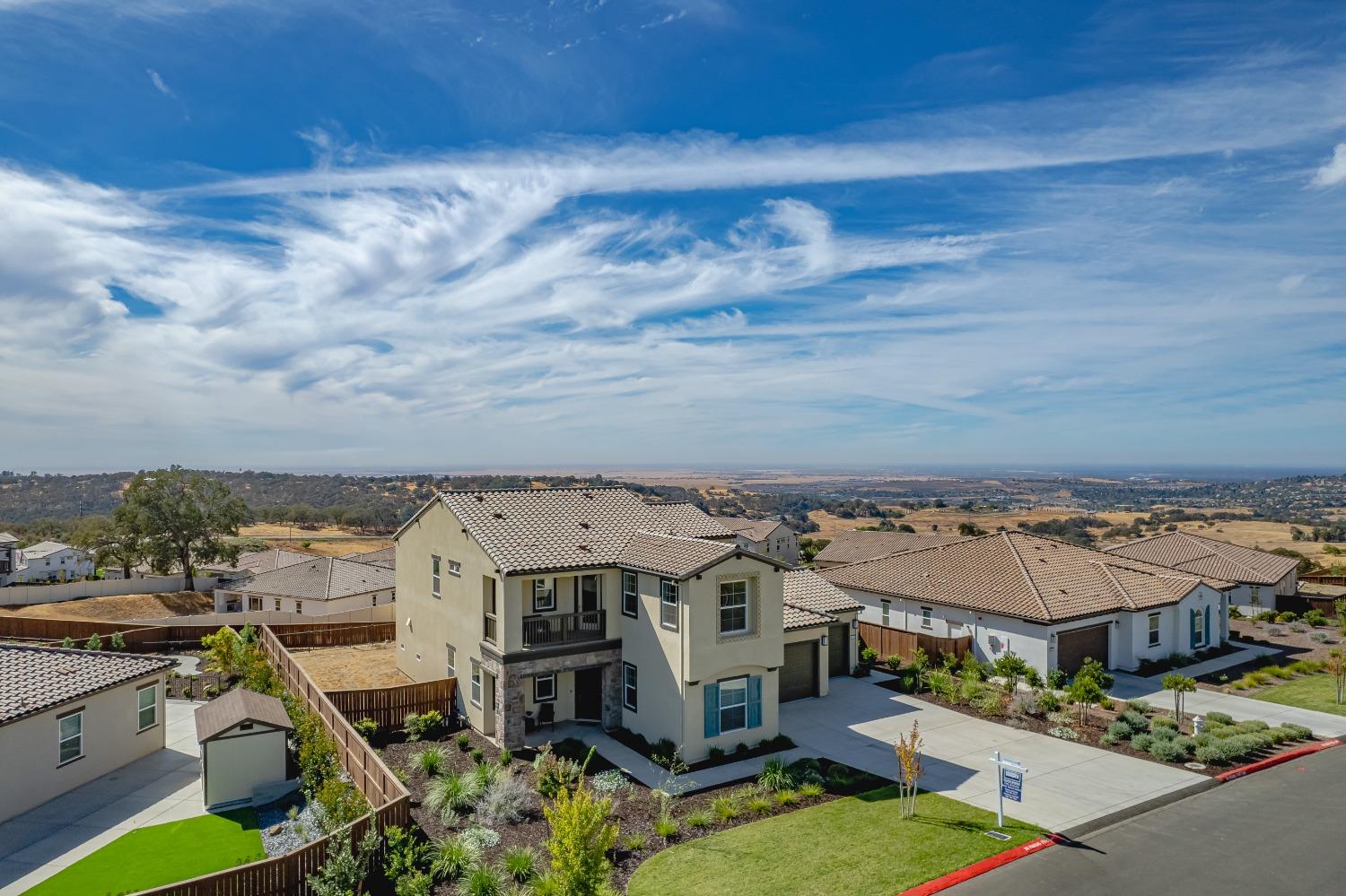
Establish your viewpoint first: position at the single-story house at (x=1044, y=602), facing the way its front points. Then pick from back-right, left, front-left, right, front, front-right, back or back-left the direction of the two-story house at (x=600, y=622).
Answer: right

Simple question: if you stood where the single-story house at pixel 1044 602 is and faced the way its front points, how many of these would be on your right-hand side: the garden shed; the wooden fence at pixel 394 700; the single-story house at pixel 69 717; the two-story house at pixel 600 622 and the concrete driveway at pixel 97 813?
5

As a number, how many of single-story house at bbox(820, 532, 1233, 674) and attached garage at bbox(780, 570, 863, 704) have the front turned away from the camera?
0

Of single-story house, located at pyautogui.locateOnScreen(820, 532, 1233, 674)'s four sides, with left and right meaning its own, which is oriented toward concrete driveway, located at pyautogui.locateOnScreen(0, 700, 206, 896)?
right

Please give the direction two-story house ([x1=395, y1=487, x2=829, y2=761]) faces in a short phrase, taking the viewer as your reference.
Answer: facing the viewer and to the right of the viewer

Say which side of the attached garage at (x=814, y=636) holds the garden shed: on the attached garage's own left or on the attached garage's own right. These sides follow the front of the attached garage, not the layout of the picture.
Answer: on the attached garage's own right

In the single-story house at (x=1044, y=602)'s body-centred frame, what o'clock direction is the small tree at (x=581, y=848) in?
The small tree is roughly at 2 o'clock from the single-story house.

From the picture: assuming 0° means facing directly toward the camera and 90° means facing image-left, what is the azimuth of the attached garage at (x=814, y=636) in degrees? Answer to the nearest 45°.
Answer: approximately 315°

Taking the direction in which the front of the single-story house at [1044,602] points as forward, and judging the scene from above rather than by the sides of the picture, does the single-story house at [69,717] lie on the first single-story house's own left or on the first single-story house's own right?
on the first single-story house's own right

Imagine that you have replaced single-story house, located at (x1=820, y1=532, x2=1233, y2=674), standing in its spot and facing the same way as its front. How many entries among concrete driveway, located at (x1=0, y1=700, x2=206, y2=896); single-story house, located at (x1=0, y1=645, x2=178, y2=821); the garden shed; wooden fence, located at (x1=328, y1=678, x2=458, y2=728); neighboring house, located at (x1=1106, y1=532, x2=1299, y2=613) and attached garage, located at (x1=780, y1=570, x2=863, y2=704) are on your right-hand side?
5

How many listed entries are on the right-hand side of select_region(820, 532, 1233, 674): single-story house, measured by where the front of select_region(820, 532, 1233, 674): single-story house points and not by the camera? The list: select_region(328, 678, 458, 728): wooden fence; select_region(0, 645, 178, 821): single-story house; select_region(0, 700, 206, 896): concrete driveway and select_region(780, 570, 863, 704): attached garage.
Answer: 4

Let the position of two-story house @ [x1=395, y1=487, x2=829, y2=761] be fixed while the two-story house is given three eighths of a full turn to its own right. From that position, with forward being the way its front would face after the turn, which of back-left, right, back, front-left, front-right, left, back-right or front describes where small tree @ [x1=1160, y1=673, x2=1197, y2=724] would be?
back

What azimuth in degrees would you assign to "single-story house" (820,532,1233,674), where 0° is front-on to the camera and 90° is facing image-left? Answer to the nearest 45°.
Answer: approximately 315°

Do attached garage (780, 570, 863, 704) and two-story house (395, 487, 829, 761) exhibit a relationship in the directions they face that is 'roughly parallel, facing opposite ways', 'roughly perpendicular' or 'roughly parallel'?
roughly parallel

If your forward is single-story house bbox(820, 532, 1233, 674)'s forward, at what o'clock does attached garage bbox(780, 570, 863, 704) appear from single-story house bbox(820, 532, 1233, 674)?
The attached garage is roughly at 3 o'clock from the single-story house.

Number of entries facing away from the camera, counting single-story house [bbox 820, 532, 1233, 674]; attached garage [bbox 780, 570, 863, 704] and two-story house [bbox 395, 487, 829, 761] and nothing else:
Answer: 0

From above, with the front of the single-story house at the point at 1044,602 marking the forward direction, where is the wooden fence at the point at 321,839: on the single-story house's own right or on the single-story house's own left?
on the single-story house's own right

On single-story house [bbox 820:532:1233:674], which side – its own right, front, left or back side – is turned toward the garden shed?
right
